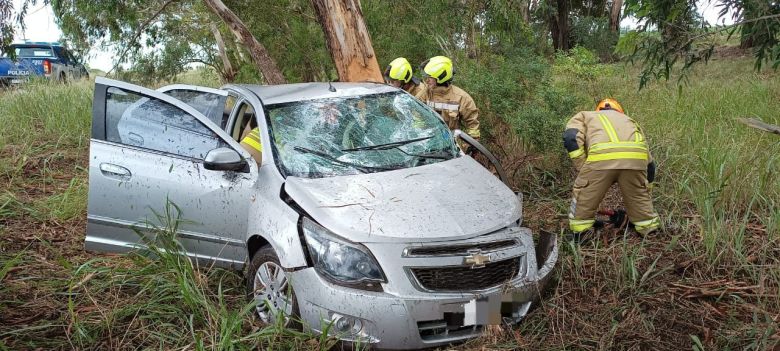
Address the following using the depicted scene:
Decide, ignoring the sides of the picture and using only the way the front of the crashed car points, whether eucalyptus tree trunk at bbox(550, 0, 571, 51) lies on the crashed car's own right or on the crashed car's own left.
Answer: on the crashed car's own left

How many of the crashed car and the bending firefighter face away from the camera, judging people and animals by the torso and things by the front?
1

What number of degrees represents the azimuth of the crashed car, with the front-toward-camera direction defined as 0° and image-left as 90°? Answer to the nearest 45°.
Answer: approximately 315°

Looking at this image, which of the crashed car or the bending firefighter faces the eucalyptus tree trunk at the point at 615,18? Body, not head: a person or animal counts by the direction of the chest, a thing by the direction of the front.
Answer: the bending firefighter

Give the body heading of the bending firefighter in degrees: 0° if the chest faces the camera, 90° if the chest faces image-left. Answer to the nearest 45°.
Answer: approximately 180°

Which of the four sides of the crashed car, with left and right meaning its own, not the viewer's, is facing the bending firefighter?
left

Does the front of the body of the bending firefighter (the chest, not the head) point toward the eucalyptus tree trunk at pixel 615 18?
yes

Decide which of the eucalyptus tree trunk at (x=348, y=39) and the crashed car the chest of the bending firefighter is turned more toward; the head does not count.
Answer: the eucalyptus tree trunk

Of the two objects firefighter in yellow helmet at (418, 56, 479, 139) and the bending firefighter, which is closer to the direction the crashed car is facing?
the bending firefighter

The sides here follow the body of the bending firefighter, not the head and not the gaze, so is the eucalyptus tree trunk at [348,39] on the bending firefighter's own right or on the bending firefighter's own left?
on the bending firefighter's own left
